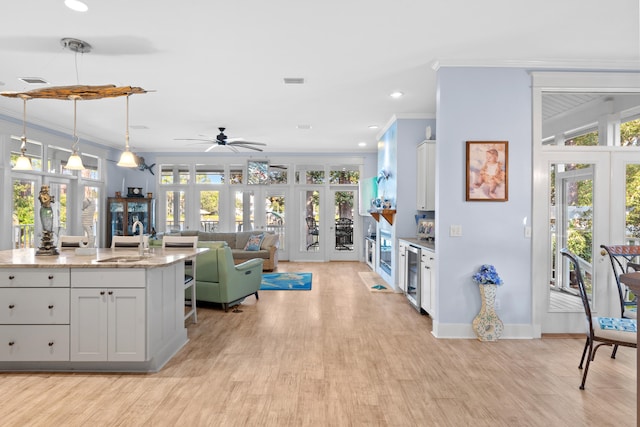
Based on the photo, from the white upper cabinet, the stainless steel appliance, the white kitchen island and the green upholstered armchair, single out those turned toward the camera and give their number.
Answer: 1

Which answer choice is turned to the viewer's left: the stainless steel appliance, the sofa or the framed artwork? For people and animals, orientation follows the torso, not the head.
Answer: the stainless steel appliance

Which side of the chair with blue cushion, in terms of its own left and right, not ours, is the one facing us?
right

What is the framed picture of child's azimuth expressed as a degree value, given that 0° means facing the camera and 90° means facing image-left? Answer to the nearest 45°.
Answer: approximately 0°

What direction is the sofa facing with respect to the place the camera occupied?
facing the viewer

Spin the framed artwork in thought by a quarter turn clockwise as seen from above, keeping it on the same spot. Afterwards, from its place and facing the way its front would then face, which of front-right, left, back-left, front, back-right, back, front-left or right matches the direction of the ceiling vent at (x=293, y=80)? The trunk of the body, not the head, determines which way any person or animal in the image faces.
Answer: front-left

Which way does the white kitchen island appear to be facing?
toward the camera

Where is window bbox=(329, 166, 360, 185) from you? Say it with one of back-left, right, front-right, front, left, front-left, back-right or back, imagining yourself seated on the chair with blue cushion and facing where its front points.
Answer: back-left

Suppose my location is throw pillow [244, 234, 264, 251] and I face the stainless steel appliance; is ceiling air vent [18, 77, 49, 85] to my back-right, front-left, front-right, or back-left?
front-right

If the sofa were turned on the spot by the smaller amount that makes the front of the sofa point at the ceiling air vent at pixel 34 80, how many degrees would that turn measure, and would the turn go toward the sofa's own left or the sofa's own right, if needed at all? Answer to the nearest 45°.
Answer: approximately 45° to the sofa's own right

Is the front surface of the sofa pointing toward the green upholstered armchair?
yes

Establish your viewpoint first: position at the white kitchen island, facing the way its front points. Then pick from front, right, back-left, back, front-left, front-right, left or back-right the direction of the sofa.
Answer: back-left
